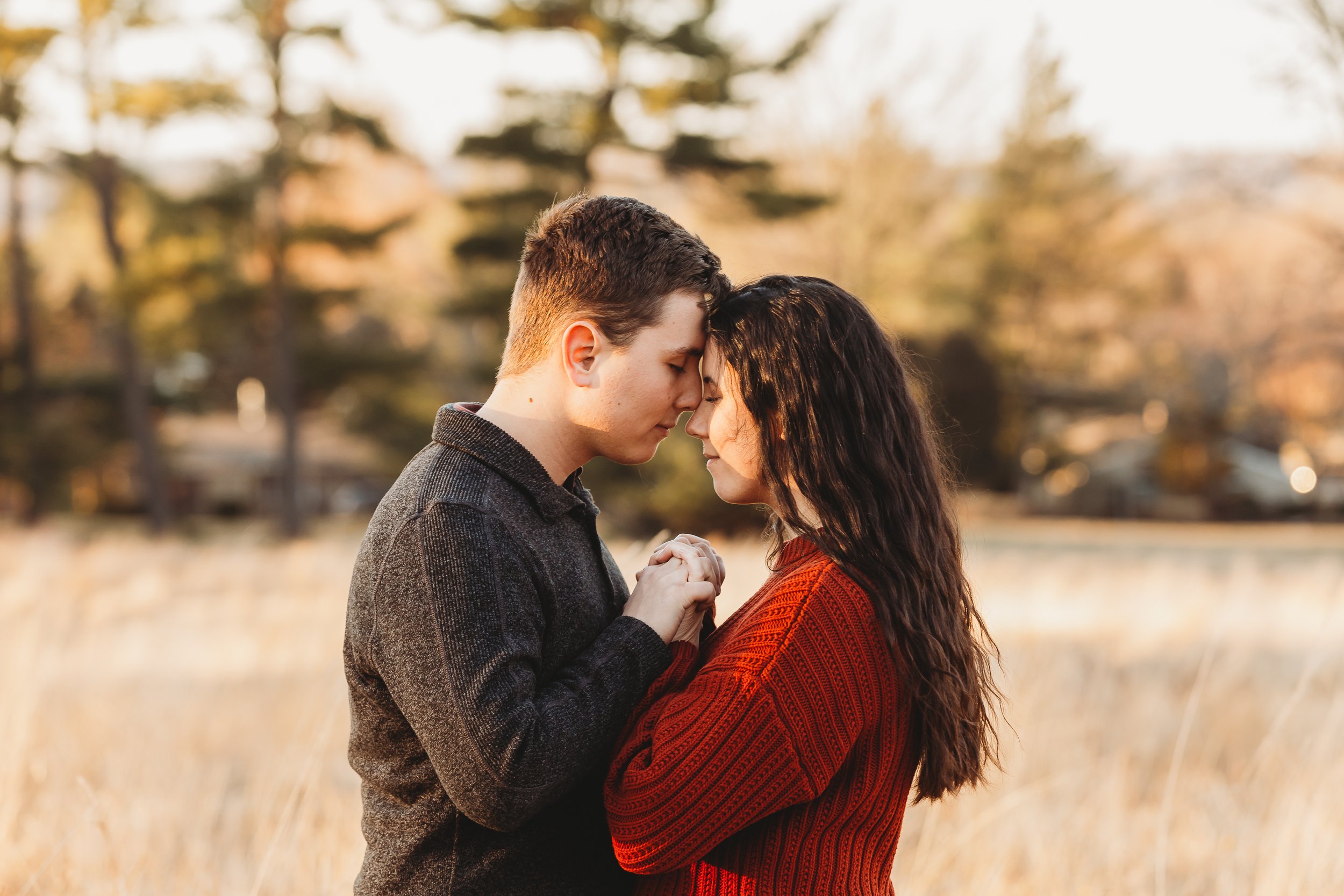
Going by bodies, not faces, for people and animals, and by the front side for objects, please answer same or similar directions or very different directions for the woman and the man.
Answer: very different directions

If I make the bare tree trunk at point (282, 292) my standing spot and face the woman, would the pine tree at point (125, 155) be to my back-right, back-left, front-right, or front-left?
back-right

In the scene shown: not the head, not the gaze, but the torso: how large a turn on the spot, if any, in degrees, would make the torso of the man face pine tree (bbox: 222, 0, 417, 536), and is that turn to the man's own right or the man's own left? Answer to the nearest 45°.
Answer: approximately 90° to the man's own left

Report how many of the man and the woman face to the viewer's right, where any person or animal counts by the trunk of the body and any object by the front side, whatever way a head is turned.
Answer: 1

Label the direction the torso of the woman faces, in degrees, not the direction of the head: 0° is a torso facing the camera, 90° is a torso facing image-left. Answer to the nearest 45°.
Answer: approximately 90°

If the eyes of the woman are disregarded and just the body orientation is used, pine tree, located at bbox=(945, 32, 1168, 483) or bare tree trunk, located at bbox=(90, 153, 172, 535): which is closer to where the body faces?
the bare tree trunk

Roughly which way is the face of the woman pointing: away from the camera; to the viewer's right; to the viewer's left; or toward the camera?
to the viewer's left

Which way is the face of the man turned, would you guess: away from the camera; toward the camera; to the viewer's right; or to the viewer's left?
to the viewer's right

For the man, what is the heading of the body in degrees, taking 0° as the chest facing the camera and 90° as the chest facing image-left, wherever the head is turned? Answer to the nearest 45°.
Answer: approximately 270°

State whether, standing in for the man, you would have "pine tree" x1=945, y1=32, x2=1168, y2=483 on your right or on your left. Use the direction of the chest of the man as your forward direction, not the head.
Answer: on your left

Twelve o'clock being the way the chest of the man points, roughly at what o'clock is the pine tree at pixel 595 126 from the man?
The pine tree is roughly at 9 o'clock from the man.
